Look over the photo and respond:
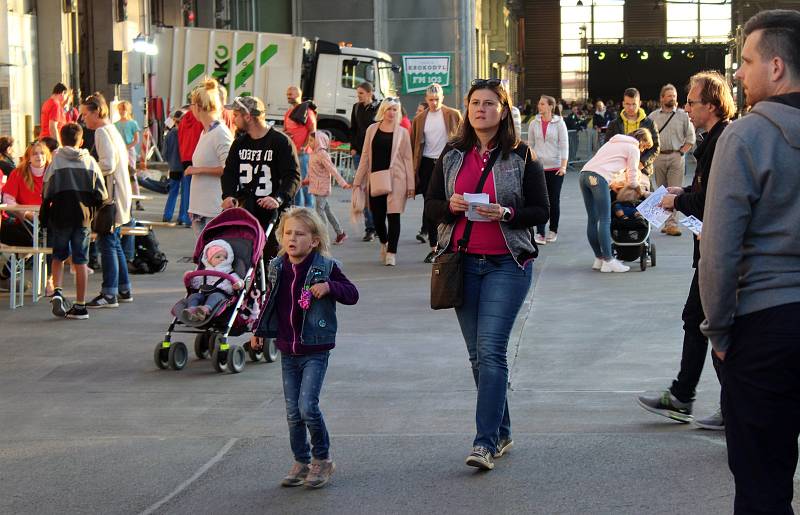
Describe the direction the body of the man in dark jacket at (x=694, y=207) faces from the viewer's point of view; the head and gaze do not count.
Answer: to the viewer's left

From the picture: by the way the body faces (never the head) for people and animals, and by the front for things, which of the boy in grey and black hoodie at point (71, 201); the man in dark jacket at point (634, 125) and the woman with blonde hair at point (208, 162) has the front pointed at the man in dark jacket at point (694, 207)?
the man in dark jacket at point (634, 125)

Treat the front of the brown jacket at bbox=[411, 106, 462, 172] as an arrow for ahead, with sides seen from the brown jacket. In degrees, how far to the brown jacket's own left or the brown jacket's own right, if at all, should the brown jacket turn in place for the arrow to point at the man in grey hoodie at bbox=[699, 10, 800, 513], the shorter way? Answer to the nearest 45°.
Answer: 0° — it already faces them

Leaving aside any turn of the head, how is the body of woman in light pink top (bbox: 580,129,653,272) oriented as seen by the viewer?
to the viewer's right

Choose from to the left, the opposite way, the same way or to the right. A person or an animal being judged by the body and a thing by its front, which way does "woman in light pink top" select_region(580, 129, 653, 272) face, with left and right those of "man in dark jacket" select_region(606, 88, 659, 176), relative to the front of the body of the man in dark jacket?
to the left

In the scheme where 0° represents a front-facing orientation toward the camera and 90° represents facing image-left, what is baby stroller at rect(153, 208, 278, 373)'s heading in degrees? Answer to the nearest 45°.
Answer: approximately 45°

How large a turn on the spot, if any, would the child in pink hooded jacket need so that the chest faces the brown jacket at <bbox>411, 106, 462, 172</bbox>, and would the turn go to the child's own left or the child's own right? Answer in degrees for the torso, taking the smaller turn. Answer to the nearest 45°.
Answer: approximately 135° to the child's own left

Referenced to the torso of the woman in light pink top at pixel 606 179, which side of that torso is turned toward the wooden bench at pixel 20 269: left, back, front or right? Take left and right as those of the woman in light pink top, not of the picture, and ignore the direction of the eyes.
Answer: back

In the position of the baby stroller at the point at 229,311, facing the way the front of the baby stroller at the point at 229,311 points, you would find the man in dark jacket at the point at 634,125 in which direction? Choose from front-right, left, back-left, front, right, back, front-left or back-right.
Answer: back

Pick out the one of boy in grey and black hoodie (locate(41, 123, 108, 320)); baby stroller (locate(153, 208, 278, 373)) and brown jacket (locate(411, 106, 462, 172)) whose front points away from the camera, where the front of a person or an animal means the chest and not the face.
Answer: the boy in grey and black hoodie

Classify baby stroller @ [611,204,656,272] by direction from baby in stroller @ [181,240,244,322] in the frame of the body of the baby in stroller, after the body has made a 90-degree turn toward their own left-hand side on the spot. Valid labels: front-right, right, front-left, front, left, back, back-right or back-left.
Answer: left
